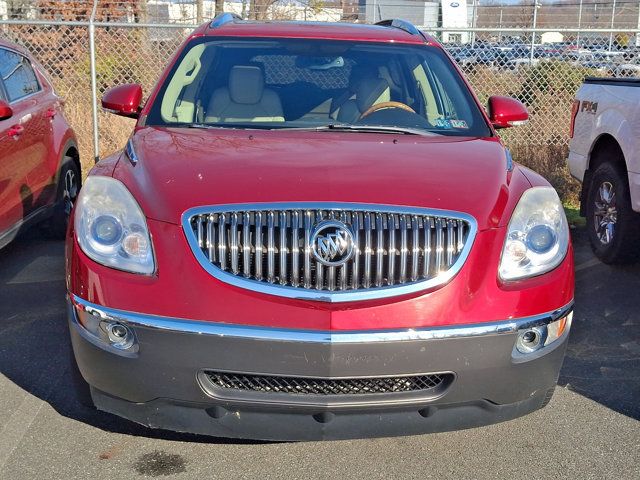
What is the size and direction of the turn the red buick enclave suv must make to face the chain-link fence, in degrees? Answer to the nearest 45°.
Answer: approximately 180°

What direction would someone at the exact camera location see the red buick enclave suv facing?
facing the viewer

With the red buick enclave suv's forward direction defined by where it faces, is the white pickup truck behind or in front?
behind

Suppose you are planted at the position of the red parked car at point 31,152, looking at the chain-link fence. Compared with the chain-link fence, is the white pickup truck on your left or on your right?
right

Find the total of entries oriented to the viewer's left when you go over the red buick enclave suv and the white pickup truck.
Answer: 0
